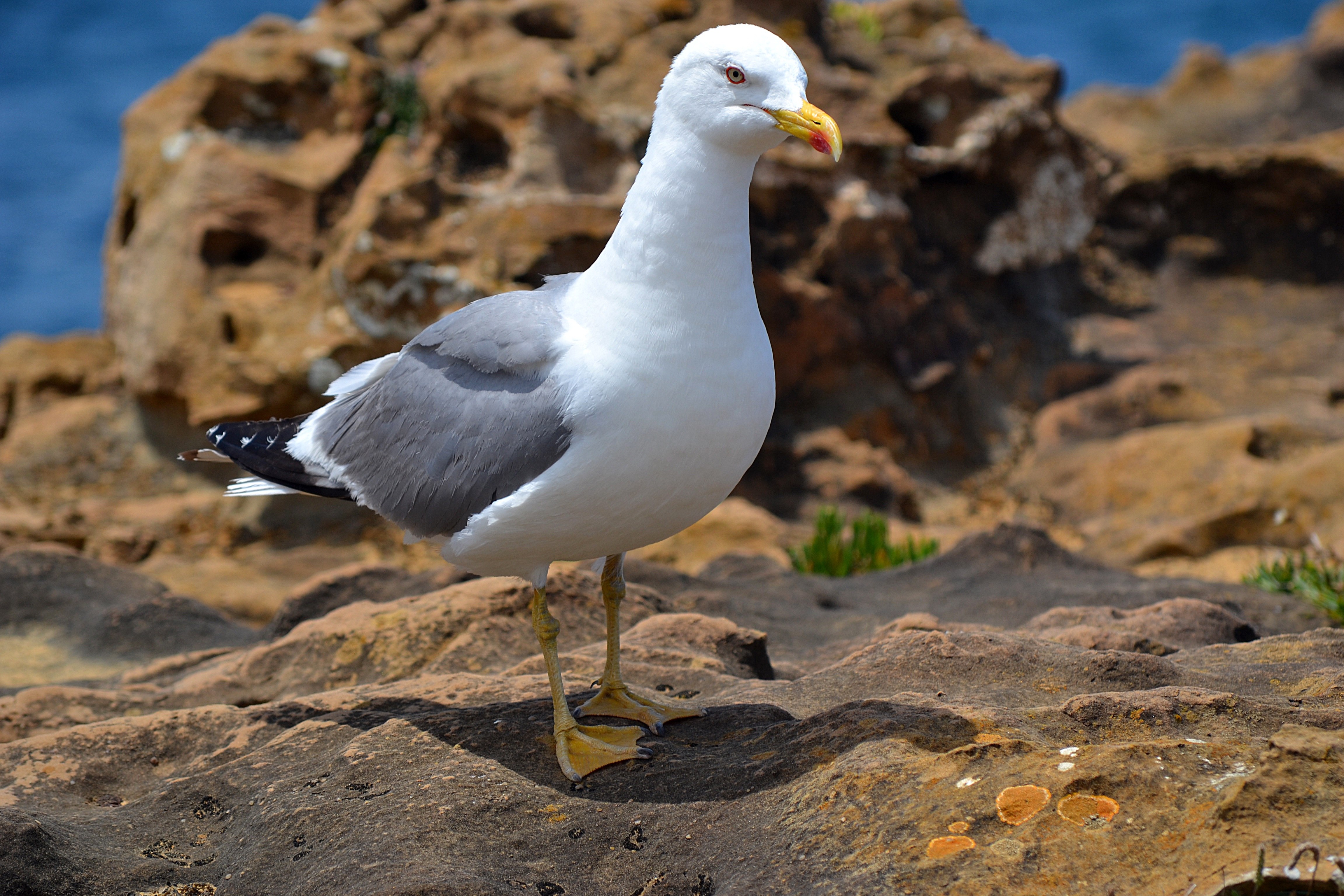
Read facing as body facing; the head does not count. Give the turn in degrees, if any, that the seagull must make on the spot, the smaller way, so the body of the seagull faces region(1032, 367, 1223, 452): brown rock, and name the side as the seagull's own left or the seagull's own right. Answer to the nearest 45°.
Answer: approximately 90° to the seagull's own left

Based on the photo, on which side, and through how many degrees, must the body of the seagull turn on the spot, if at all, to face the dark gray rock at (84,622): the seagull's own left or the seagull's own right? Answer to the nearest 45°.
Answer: approximately 180°

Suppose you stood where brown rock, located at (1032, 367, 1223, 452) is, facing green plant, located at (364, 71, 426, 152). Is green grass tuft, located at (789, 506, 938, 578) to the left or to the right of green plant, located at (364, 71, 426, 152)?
left

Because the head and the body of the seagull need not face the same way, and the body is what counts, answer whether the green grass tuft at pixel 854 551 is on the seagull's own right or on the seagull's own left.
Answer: on the seagull's own left

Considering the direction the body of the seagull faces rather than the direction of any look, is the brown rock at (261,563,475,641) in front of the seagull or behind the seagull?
behind

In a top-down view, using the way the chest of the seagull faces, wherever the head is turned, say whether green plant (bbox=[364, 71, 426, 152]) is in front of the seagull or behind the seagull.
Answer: behind

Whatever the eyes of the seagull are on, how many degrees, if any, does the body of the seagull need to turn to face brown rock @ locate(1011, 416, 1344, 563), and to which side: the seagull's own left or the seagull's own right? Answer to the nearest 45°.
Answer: approximately 90° to the seagull's own left

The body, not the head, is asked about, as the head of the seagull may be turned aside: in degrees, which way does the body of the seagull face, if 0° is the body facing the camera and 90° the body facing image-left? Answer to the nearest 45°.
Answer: approximately 315°
